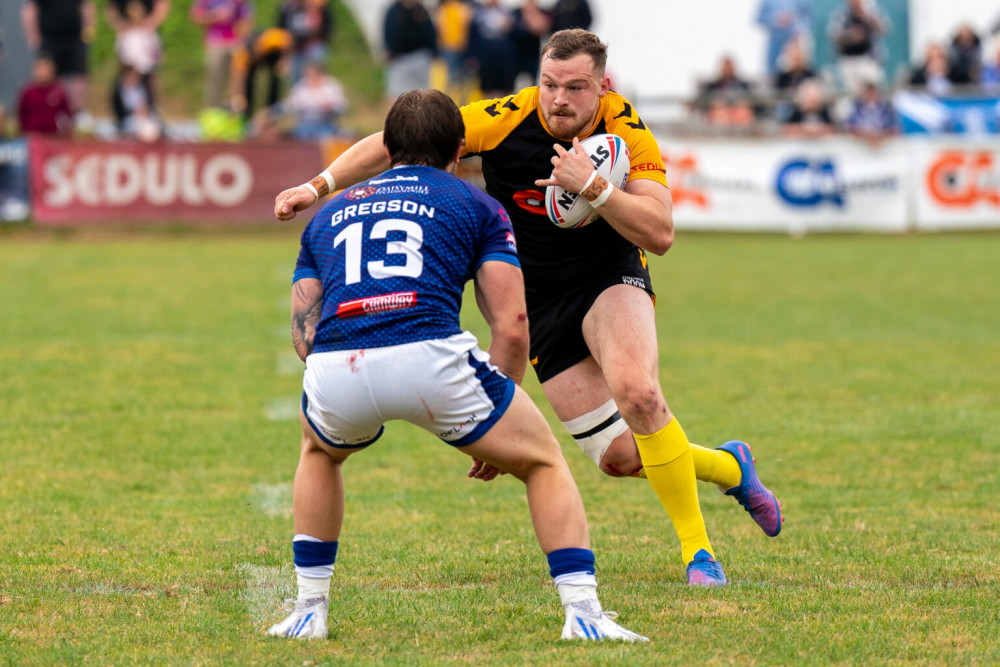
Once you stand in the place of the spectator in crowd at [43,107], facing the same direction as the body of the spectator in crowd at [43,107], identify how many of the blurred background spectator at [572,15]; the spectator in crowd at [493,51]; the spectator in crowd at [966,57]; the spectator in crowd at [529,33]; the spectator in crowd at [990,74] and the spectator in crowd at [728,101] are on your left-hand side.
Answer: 6

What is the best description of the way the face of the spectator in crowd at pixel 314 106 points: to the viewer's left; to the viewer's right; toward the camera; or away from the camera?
toward the camera

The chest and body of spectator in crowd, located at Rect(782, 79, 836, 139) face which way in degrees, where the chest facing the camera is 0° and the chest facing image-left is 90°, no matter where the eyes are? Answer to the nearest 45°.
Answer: approximately 0°

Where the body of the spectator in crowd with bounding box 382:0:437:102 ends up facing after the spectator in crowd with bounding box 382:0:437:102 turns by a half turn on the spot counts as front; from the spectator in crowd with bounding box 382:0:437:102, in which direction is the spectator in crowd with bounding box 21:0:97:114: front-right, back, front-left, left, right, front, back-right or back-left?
left

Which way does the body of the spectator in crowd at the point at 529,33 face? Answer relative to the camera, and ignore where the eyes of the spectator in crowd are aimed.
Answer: toward the camera

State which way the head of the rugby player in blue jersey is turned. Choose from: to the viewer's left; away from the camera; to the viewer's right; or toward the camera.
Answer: away from the camera

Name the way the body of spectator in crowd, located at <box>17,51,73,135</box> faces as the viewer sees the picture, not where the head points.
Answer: toward the camera

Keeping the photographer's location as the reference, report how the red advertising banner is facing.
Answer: facing the viewer

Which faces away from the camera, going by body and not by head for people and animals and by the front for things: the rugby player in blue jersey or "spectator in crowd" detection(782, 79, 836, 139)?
the rugby player in blue jersey

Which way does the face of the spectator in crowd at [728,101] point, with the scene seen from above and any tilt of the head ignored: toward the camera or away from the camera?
toward the camera

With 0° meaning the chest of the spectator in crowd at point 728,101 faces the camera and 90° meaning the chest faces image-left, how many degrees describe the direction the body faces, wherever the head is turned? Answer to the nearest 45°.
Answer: approximately 0°

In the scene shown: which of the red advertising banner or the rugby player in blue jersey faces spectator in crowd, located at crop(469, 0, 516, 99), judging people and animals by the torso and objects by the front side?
the rugby player in blue jersey

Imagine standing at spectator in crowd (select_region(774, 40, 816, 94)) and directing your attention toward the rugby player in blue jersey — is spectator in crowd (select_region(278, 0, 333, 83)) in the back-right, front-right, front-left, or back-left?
front-right

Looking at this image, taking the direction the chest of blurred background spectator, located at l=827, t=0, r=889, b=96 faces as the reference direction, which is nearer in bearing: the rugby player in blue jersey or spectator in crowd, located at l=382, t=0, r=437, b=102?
the rugby player in blue jersey
